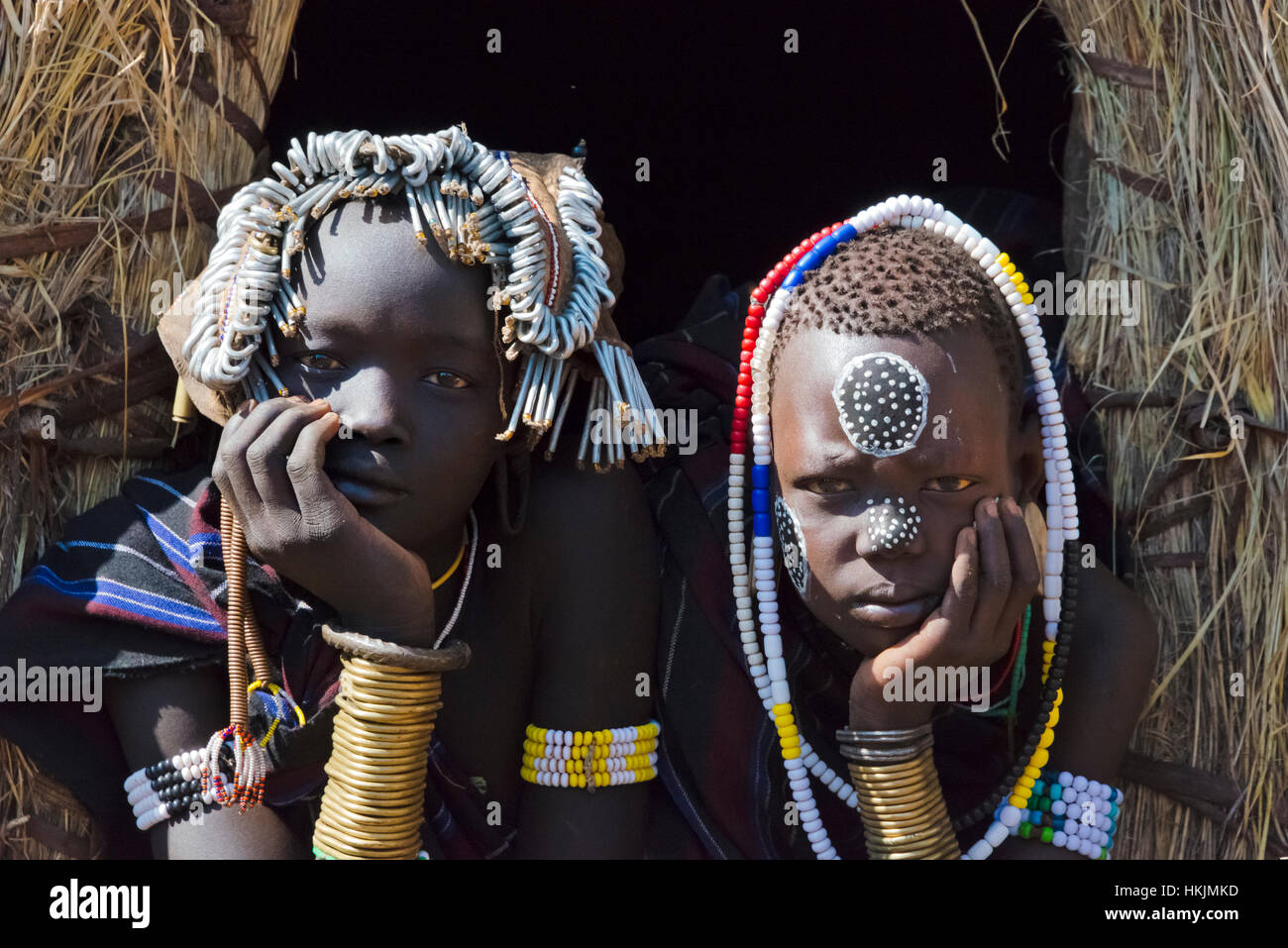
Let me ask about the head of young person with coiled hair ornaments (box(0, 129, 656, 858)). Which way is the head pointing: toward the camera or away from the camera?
toward the camera

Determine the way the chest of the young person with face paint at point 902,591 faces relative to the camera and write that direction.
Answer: toward the camera

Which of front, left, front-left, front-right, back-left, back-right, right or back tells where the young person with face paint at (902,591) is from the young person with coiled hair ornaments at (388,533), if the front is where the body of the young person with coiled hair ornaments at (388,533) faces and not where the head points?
left

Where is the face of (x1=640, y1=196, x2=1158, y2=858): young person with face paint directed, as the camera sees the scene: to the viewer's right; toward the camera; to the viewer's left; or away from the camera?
toward the camera

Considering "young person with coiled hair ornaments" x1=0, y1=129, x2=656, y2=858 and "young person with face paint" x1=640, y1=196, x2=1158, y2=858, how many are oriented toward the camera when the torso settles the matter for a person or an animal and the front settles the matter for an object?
2

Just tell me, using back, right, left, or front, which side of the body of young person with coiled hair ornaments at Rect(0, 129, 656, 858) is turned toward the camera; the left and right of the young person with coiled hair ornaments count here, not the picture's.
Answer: front

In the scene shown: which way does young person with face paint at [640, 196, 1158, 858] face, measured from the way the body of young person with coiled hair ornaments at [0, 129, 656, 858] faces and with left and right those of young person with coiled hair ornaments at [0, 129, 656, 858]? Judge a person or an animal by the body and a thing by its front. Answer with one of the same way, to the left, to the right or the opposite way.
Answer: the same way

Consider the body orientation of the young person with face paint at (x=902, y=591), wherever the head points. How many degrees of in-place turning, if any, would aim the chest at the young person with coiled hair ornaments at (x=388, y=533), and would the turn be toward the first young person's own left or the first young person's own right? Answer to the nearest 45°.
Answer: approximately 90° to the first young person's own right
